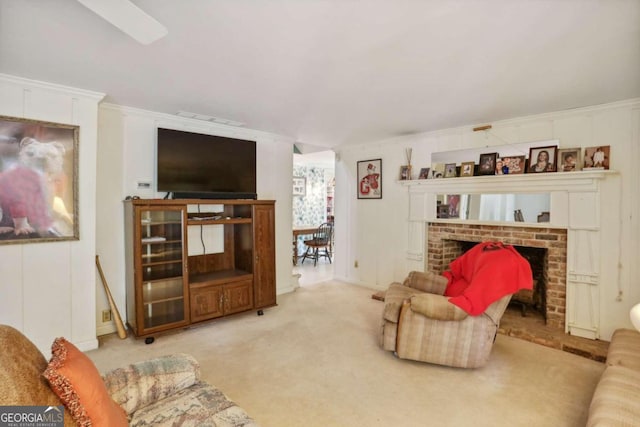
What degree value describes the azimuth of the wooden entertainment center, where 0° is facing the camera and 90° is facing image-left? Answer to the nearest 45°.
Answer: approximately 315°

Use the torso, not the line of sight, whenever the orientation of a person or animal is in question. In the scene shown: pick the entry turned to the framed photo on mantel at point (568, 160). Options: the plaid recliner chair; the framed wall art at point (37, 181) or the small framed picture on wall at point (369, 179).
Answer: the framed wall art at point (37, 181)

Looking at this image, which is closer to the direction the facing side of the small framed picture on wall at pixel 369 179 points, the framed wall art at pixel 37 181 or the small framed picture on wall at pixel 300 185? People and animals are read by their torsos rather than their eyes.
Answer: the framed wall art

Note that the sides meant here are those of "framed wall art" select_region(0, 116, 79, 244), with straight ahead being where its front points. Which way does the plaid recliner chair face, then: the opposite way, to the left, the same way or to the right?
the opposite way

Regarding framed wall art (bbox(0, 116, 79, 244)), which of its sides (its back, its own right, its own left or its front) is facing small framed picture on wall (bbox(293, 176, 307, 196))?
left

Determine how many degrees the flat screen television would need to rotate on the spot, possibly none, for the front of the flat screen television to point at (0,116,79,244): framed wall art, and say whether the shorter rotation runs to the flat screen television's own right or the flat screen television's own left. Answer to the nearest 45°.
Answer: approximately 90° to the flat screen television's own right

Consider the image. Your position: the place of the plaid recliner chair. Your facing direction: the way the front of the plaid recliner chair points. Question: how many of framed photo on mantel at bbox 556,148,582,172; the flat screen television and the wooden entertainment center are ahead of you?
2

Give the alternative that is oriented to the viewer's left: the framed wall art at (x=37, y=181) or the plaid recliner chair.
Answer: the plaid recliner chair

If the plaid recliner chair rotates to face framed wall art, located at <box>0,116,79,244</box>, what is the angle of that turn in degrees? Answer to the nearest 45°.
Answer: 0° — it already faces it

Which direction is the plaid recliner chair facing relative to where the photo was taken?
to the viewer's left

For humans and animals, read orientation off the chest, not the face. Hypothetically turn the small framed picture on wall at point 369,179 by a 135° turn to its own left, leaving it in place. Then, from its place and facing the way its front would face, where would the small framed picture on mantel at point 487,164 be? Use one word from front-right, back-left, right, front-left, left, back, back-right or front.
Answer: front-right
